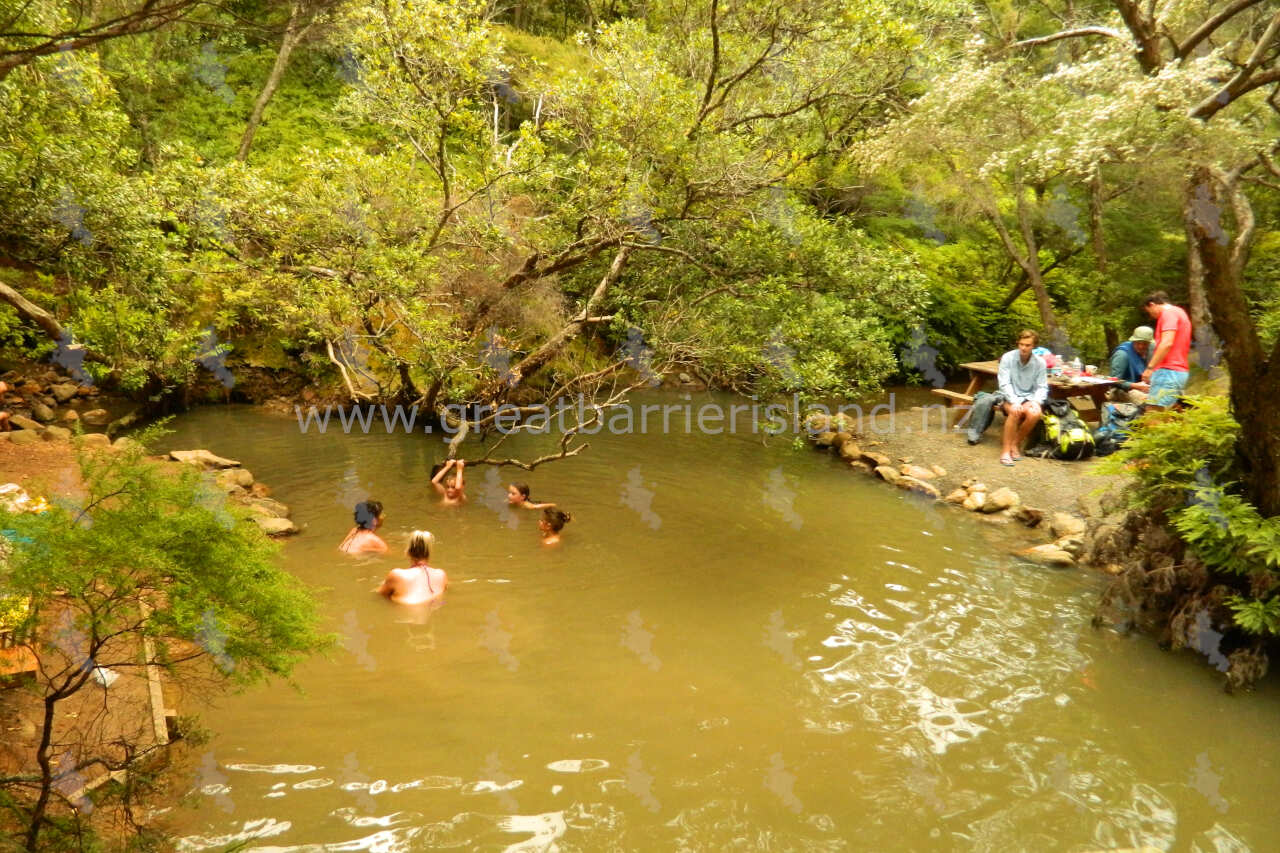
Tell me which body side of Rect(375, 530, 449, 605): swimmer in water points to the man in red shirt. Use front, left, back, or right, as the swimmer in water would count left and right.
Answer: right

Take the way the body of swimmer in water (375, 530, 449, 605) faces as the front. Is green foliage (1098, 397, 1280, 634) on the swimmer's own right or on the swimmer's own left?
on the swimmer's own right

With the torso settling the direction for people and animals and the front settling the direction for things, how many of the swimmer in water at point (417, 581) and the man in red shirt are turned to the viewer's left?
1

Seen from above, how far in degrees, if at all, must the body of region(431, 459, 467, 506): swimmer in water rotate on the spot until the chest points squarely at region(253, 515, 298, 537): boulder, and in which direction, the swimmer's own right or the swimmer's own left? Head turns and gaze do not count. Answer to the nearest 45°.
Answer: approximately 45° to the swimmer's own right

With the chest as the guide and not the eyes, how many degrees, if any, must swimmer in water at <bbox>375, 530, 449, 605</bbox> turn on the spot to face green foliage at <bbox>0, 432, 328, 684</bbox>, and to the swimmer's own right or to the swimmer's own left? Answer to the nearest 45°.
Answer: approximately 180°

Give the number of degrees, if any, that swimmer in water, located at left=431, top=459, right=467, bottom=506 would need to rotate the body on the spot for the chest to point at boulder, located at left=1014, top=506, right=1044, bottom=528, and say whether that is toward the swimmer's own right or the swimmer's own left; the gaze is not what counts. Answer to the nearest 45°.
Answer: approximately 90° to the swimmer's own left

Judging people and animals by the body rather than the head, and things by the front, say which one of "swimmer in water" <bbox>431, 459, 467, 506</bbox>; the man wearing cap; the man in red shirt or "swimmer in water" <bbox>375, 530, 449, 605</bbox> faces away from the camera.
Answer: "swimmer in water" <bbox>375, 530, 449, 605</bbox>

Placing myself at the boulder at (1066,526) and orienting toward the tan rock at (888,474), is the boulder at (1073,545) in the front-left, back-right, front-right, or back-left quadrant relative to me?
back-left

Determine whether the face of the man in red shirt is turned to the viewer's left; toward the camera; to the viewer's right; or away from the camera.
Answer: to the viewer's left

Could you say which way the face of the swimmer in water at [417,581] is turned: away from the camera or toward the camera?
away from the camera
